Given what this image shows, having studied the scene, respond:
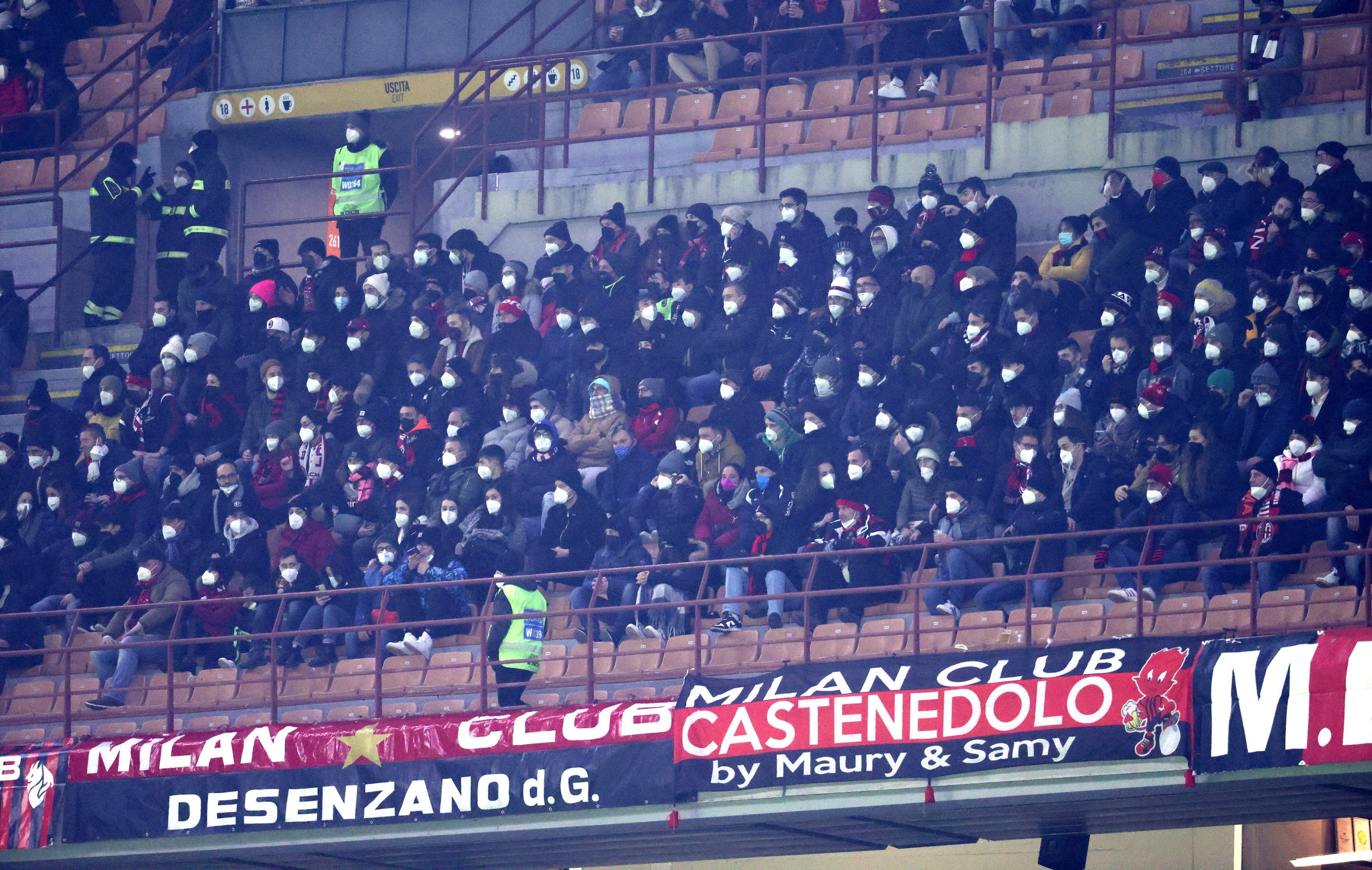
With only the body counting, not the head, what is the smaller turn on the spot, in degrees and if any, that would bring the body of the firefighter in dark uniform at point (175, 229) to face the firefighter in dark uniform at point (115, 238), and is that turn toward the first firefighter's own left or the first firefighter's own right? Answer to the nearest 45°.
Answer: approximately 90° to the first firefighter's own right

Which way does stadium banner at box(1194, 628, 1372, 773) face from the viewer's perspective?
toward the camera

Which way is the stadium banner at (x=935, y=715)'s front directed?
toward the camera

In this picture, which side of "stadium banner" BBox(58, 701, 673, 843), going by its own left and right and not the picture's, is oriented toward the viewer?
front

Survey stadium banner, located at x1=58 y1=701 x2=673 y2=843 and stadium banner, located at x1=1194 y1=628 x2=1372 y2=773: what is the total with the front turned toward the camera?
2

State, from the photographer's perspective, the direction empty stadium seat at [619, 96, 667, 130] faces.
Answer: facing the viewer and to the left of the viewer

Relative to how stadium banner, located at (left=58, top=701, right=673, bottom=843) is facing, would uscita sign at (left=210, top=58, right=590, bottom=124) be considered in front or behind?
behind

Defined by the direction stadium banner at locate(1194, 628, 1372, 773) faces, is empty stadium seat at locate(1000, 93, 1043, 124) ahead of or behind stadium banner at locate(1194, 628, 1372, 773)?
behind

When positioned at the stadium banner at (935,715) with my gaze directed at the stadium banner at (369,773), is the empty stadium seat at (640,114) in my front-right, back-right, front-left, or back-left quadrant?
front-right

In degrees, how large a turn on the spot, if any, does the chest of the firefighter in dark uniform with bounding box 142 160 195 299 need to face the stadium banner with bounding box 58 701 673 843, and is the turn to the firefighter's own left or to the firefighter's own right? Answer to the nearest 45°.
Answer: approximately 45° to the firefighter's own left
